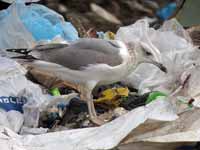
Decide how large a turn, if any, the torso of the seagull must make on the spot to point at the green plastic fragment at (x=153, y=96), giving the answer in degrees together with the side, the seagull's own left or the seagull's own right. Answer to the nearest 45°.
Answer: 0° — it already faces it

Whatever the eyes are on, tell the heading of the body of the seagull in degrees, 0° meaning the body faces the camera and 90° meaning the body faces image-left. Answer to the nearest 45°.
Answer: approximately 270°

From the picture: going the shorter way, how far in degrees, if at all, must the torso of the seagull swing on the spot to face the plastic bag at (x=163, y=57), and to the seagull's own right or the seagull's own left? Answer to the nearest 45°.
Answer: approximately 45° to the seagull's own left
